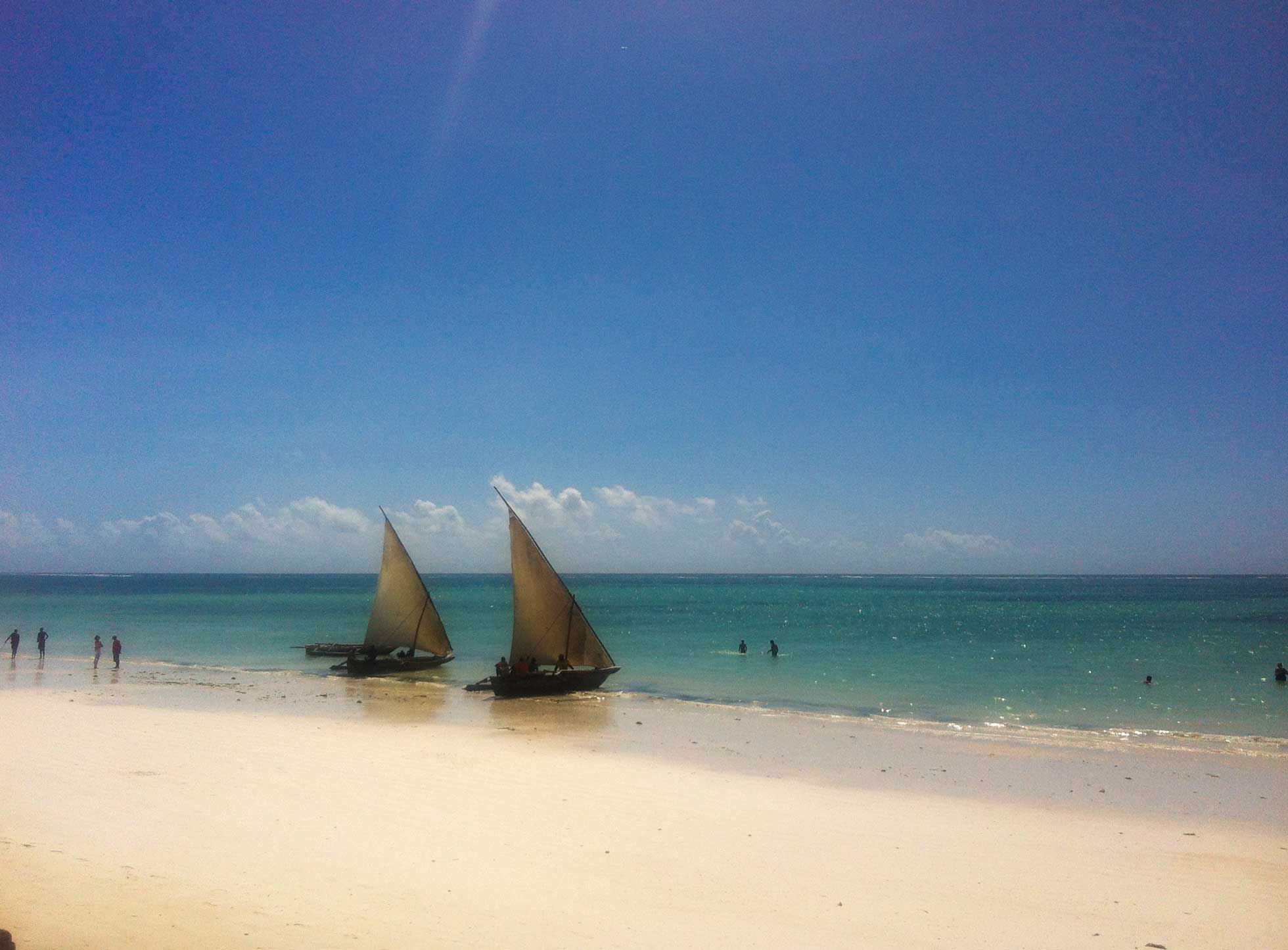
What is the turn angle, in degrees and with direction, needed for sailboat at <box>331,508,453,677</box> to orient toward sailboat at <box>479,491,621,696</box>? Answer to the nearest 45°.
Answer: approximately 45° to its right

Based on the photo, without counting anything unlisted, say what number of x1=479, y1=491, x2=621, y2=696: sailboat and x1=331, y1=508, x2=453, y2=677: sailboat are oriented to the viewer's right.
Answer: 2

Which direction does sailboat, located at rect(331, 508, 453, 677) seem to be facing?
to the viewer's right

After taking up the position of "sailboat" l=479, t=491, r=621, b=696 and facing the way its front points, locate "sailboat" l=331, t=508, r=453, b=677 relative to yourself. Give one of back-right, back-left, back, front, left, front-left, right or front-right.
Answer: back-left

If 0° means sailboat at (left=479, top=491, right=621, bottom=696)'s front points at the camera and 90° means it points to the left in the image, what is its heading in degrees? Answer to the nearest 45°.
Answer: approximately 270°
